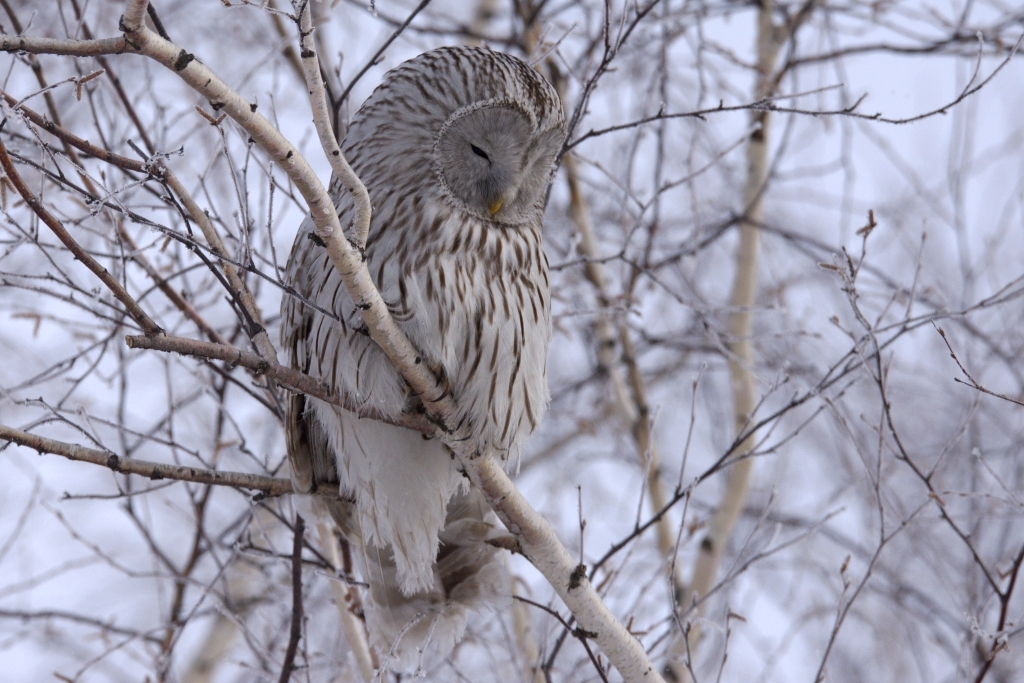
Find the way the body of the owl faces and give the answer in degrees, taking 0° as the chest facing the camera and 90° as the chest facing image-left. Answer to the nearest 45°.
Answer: approximately 315°
